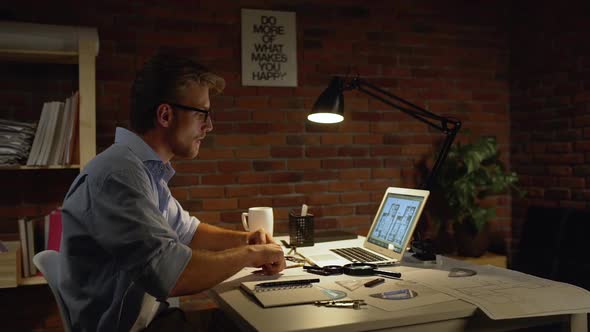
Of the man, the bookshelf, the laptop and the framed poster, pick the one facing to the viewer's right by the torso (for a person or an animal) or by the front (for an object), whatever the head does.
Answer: the man

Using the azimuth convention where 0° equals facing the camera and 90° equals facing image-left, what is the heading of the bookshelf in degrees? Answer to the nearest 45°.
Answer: approximately 0°

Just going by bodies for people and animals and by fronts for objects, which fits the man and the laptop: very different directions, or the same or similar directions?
very different directions

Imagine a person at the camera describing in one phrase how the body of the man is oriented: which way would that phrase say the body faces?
to the viewer's right

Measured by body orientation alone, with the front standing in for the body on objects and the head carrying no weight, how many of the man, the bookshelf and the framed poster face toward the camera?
2

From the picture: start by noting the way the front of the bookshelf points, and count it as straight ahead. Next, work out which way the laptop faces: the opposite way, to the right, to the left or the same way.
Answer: to the right

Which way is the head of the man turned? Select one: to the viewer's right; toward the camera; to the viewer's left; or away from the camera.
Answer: to the viewer's right

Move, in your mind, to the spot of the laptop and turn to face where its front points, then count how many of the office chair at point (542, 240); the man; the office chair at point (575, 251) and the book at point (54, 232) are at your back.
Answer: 2

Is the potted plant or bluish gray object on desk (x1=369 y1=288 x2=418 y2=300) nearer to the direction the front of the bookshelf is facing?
the bluish gray object on desk

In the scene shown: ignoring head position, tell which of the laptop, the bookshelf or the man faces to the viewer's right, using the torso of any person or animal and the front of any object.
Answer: the man

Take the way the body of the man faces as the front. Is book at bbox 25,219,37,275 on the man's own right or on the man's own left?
on the man's own left

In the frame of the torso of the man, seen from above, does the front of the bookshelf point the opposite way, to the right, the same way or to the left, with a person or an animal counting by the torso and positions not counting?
to the right

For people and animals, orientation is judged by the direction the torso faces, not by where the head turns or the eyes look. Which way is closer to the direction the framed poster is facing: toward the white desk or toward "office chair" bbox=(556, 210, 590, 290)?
the white desk

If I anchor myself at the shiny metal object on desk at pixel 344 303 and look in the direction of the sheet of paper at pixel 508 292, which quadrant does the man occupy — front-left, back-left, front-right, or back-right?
back-left
